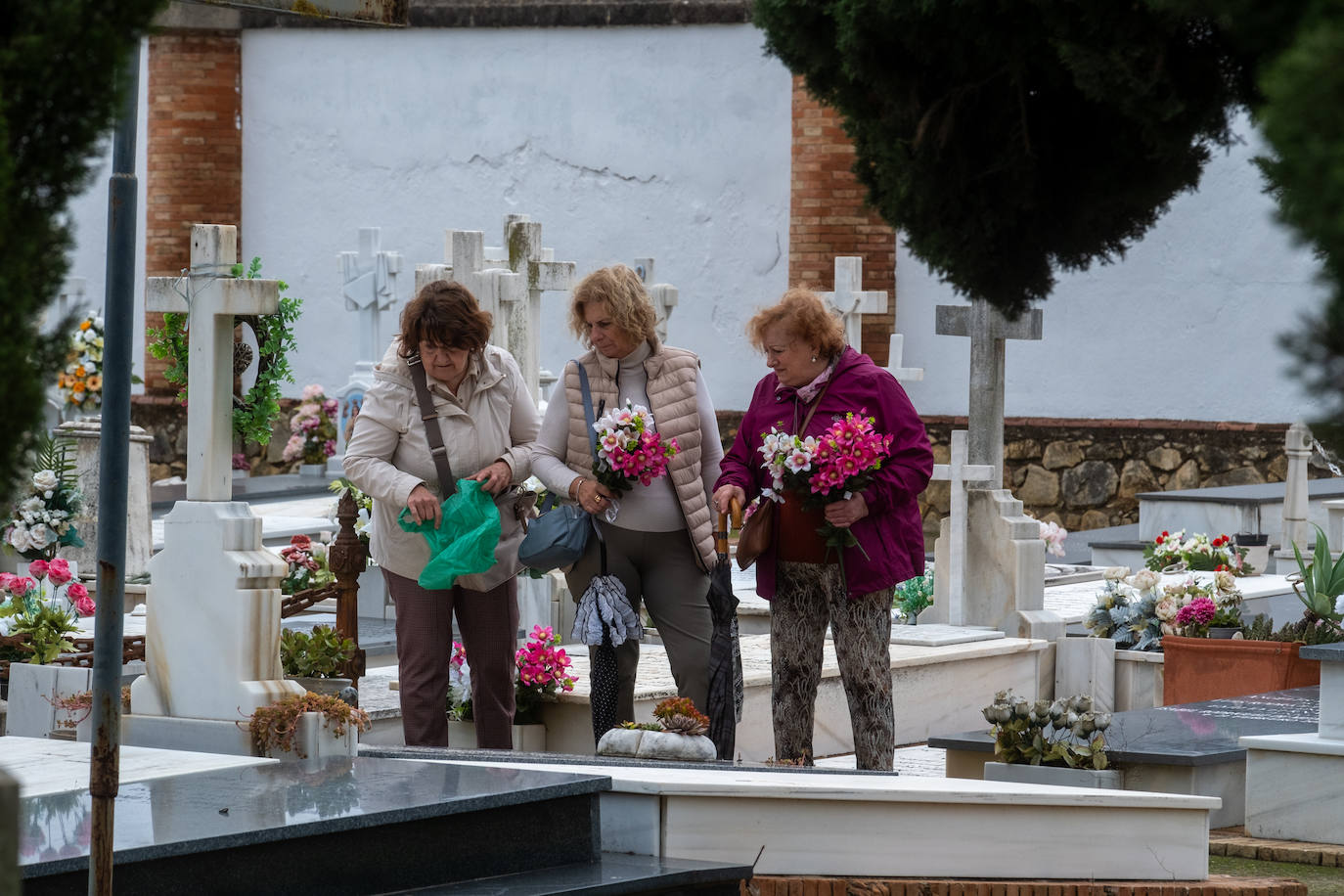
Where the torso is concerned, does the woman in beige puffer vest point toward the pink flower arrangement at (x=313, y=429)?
no

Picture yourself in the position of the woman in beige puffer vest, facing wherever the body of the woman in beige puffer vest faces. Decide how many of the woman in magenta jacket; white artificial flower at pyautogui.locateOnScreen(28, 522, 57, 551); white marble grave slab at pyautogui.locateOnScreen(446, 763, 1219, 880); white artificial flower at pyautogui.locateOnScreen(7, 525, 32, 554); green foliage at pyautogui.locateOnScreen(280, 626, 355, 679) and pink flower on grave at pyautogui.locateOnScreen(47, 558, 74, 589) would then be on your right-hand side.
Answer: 4

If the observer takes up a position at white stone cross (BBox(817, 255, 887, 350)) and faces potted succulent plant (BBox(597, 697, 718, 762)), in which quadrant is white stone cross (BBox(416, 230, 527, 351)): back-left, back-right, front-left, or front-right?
front-right

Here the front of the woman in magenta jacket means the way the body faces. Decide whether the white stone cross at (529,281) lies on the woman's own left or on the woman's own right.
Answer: on the woman's own right

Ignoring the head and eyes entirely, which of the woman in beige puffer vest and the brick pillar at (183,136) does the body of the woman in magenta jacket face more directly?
the woman in beige puffer vest

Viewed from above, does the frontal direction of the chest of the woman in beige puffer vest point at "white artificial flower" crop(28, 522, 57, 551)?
no

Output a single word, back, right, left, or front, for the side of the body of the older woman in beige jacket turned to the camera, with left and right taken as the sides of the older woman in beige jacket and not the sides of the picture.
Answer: front

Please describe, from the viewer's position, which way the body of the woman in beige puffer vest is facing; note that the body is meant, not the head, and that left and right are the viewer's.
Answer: facing the viewer and to the left of the viewer

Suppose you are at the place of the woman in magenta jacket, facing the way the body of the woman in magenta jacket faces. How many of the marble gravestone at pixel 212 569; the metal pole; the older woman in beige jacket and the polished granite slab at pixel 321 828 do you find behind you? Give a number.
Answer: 0

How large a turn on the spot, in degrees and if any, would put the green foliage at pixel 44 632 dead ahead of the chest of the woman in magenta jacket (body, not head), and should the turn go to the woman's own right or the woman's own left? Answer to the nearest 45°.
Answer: approximately 45° to the woman's own right

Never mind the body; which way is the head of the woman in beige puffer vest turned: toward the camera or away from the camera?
toward the camera

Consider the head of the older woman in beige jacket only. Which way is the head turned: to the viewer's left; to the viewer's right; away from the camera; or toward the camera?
toward the camera
